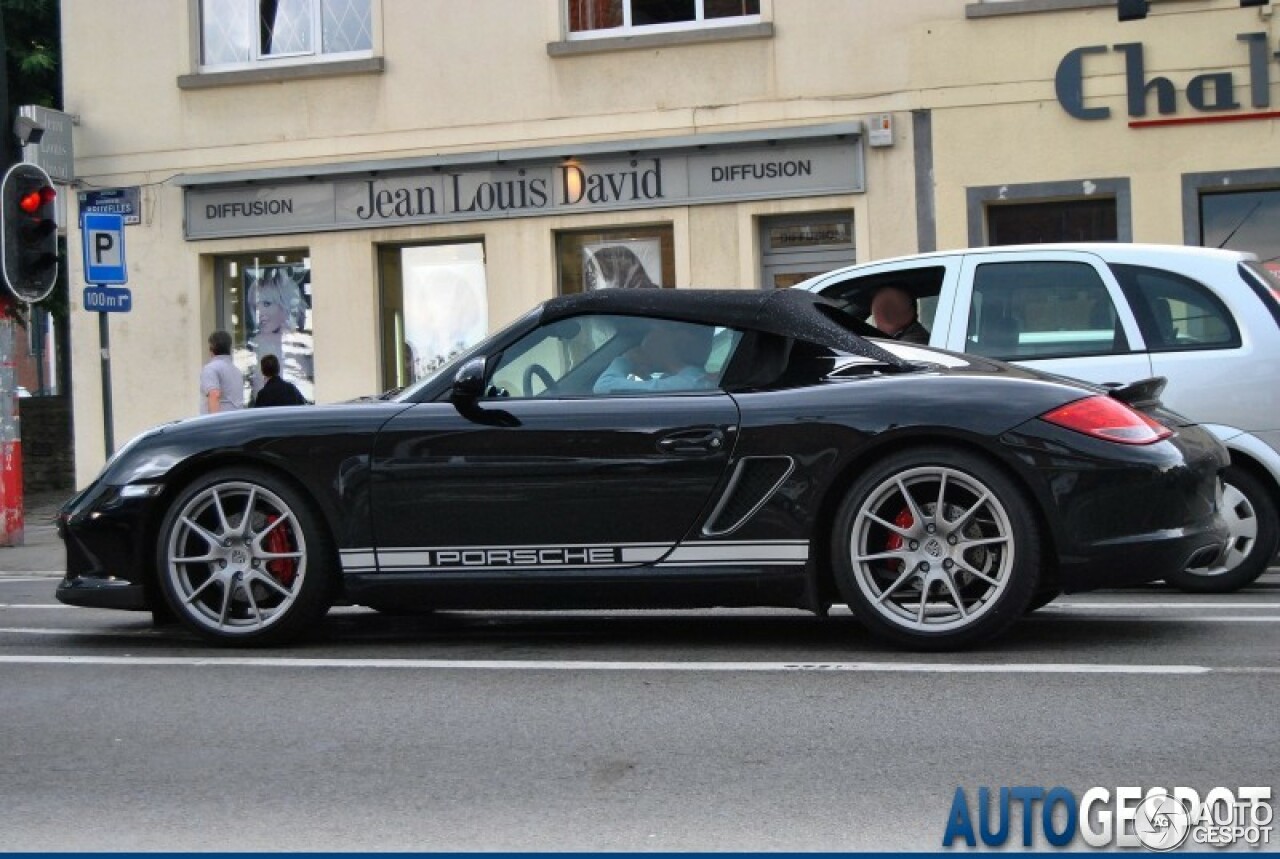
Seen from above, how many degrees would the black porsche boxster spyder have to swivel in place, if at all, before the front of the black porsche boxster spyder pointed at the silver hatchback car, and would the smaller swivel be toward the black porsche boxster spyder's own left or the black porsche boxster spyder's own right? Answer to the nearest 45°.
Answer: approximately 135° to the black porsche boxster spyder's own right

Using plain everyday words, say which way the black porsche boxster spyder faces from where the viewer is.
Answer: facing to the left of the viewer

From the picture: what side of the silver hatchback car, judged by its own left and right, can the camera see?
left

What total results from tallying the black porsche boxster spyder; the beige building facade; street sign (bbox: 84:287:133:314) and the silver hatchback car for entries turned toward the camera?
2

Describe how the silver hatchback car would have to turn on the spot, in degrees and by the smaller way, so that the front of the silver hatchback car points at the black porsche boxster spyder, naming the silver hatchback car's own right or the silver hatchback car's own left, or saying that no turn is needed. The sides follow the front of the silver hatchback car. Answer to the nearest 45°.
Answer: approximately 45° to the silver hatchback car's own left

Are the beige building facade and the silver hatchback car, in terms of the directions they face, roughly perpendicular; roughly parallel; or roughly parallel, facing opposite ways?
roughly perpendicular

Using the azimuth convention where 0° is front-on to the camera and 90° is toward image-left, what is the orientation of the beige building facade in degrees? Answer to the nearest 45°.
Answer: approximately 0°

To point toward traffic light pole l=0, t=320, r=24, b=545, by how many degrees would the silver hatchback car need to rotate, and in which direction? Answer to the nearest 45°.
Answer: approximately 45° to its right
